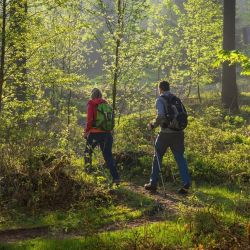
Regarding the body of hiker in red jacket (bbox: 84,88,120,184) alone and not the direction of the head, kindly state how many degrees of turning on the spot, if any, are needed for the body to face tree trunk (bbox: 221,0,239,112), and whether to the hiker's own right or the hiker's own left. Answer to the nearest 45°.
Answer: approximately 90° to the hiker's own right

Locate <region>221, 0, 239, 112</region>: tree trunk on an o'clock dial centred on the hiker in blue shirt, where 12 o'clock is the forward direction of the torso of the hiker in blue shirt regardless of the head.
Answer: The tree trunk is roughly at 2 o'clock from the hiker in blue shirt.

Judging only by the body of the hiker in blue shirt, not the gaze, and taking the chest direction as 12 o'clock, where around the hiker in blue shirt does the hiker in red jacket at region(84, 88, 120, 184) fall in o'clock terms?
The hiker in red jacket is roughly at 11 o'clock from the hiker in blue shirt.

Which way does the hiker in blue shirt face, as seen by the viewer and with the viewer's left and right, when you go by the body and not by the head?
facing away from the viewer and to the left of the viewer

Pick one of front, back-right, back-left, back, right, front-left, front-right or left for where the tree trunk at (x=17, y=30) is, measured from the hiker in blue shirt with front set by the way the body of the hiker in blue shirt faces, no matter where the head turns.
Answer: front-left

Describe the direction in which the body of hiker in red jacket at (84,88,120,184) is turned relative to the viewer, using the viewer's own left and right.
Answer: facing away from the viewer and to the left of the viewer

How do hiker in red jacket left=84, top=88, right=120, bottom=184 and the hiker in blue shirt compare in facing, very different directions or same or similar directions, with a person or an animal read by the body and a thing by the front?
same or similar directions

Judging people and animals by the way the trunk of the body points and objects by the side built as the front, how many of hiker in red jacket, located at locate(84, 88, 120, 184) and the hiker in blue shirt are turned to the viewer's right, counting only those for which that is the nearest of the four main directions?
0
